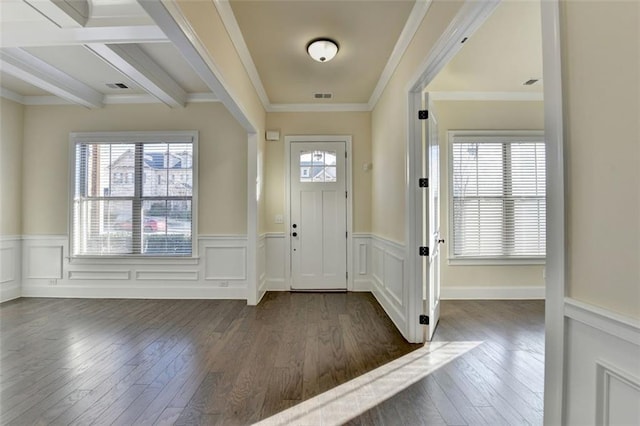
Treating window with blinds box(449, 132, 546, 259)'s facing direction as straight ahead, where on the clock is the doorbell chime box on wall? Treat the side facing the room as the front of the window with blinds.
The doorbell chime box on wall is roughly at 2 o'clock from the window with blinds.

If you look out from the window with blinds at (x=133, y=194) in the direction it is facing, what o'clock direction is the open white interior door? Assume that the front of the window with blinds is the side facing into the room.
The open white interior door is roughly at 11 o'clock from the window with blinds.

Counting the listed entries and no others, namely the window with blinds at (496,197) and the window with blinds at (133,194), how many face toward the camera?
2

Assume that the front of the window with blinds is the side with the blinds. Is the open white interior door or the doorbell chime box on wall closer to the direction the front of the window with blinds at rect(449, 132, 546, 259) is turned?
the open white interior door

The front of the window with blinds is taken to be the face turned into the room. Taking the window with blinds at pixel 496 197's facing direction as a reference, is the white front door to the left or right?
on its right

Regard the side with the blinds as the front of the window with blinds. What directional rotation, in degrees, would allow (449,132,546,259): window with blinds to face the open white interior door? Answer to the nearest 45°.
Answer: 0° — it already faces it

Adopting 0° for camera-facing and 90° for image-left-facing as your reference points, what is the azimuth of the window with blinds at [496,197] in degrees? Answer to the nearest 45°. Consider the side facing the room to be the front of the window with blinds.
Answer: approximately 0°

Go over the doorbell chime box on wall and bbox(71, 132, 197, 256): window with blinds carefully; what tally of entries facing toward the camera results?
2

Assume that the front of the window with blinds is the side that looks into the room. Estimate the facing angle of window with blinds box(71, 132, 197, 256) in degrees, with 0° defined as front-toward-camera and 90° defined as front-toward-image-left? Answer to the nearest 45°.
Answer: approximately 0°
